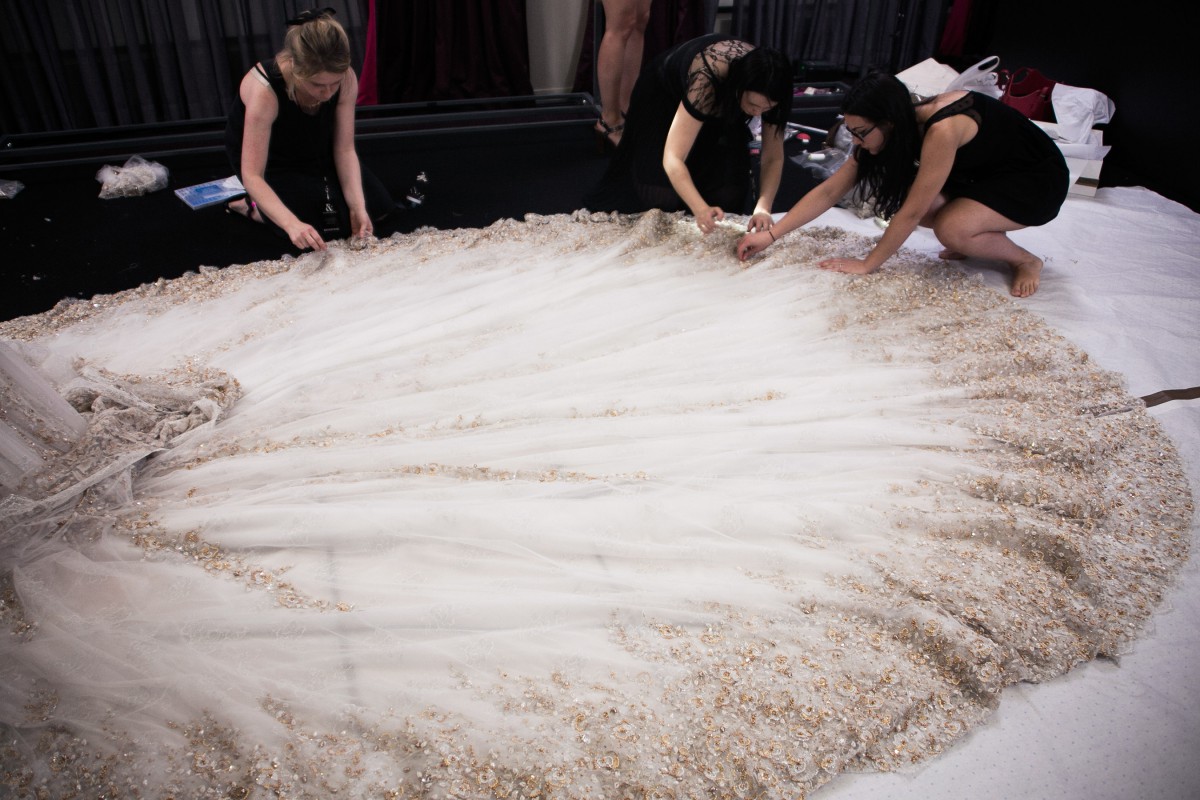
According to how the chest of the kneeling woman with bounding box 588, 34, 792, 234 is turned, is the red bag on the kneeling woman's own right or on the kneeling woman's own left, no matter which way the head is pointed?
on the kneeling woman's own left

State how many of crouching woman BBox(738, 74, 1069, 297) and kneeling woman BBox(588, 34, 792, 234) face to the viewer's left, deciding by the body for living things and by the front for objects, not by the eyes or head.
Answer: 1

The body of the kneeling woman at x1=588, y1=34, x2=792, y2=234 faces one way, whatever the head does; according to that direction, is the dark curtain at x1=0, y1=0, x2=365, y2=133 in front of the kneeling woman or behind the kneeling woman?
behind

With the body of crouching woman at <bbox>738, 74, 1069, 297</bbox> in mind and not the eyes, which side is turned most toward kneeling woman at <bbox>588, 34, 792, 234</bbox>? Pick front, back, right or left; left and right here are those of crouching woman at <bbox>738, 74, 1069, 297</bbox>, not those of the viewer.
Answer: front

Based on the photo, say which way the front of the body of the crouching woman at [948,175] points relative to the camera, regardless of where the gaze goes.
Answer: to the viewer's left

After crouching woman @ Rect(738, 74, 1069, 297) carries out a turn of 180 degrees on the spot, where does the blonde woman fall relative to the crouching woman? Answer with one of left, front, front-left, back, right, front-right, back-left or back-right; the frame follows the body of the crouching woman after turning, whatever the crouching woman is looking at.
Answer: back

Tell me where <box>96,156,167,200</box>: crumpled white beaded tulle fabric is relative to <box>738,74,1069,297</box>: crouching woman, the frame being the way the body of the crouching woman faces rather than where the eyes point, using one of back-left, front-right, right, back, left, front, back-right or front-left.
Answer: front

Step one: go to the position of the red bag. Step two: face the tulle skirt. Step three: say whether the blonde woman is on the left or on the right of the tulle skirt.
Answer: right

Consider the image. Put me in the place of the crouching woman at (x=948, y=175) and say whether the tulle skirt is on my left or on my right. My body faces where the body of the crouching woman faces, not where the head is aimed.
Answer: on my left

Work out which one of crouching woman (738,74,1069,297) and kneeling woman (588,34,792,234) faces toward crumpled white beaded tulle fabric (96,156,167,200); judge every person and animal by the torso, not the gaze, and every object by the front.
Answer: crouching woman (738,74,1069,297)

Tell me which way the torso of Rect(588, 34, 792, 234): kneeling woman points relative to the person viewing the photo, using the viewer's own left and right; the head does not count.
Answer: facing the viewer and to the right of the viewer

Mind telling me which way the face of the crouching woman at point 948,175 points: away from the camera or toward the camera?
toward the camera

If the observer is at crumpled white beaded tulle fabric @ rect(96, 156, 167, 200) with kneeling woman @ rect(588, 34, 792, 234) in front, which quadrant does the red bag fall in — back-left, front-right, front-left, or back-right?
front-left

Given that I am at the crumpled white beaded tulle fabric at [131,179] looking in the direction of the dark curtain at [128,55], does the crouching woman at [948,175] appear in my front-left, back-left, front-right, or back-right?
back-right

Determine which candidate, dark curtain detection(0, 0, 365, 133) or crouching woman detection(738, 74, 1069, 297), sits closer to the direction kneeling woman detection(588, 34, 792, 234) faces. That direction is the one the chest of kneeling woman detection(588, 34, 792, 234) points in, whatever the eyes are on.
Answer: the crouching woman

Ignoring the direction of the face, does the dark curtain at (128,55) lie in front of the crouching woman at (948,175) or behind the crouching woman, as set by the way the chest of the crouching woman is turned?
in front

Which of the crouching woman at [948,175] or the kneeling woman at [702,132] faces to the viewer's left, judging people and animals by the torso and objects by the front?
the crouching woman at [948,175]

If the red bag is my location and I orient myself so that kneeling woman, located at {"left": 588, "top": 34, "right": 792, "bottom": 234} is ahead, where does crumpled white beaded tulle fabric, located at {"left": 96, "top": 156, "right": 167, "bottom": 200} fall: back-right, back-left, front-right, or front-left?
front-right
